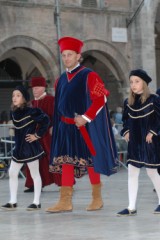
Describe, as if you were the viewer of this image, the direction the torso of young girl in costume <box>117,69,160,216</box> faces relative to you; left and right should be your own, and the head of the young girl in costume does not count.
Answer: facing the viewer and to the left of the viewer

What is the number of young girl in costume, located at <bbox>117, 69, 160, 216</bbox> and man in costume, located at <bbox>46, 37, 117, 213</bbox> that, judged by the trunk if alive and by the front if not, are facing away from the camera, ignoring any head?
0

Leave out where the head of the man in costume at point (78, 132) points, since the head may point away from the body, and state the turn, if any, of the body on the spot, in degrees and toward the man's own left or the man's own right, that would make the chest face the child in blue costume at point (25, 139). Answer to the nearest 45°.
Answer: approximately 90° to the man's own right

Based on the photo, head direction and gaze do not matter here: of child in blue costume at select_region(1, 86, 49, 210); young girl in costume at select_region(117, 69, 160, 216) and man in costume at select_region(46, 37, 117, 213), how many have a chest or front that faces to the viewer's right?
0

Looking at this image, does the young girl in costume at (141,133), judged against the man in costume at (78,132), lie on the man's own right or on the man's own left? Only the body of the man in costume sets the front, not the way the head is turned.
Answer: on the man's own left

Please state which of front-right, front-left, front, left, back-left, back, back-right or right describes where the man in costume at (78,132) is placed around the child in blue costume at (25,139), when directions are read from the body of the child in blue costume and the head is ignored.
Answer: left

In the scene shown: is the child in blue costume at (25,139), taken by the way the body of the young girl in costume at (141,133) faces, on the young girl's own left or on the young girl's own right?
on the young girl's own right

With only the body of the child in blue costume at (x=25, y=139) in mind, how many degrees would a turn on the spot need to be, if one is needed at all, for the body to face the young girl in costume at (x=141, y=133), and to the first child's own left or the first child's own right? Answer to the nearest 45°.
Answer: approximately 90° to the first child's own left
